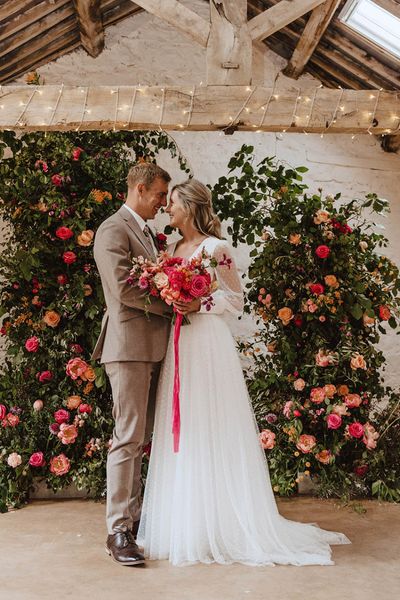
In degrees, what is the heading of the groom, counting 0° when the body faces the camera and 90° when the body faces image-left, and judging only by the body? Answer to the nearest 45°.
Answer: approximately 315°

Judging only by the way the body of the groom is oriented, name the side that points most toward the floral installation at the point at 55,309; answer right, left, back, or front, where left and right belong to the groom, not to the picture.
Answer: back

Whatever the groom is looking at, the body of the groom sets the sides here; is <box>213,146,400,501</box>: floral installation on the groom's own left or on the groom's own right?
on the groom's own left

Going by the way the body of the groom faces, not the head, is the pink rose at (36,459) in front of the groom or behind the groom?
behind

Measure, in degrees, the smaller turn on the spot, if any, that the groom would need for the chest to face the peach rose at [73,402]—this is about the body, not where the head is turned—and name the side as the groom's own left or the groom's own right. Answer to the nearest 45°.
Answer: approximately 135° to the groom's own left

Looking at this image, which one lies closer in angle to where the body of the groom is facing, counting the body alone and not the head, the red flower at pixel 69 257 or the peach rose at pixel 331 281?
the peach rose

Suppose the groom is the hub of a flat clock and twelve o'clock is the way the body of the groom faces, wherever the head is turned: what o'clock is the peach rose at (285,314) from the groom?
The peach rose is roughly at 9 o'clock from the groom.

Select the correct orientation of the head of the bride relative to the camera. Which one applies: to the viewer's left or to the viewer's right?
to the viewer's left

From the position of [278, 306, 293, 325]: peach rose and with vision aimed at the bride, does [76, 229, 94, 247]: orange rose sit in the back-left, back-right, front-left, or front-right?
front-right
